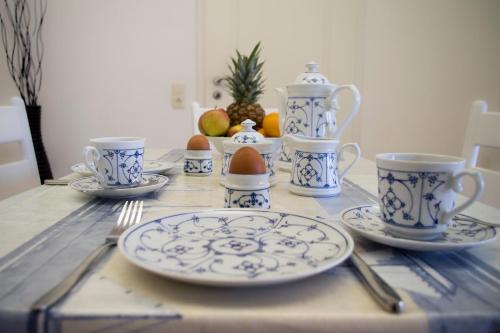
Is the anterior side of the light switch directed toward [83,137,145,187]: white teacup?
yes

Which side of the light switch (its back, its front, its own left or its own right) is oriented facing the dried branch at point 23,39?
right

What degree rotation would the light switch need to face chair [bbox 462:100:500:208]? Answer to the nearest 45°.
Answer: approximately 45° to its left

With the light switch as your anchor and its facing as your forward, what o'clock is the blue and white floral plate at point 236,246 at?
The blue and white floral plate is roughly at 12 o'clock from the light switch.

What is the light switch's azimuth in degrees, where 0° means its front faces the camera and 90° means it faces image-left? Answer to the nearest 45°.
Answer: approximately 0°

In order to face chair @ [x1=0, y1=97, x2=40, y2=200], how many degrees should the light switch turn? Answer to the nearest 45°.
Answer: approximately 45° to its right

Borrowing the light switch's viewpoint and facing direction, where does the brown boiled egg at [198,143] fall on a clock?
The brown boiled egg is roughly at 12 o'clock from the light switch.

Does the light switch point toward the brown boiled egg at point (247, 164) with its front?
yes

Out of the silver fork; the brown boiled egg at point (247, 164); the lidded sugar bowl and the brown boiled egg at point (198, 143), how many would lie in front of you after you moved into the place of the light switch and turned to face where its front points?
4

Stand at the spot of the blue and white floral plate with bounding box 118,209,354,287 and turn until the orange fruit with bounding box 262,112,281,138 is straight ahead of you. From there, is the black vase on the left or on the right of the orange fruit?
left

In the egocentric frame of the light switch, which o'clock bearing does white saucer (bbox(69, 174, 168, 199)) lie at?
The white saucer is roughly at 12 o'clock from the light switch.

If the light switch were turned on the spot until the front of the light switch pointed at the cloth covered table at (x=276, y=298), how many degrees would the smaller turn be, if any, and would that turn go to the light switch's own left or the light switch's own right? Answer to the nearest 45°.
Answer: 0° — it already faces it
